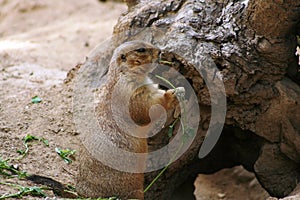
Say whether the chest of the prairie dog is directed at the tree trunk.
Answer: yes

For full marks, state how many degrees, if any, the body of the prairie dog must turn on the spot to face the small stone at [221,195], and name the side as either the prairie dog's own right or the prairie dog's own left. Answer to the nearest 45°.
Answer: approximately 45° to the prairie dog's own left

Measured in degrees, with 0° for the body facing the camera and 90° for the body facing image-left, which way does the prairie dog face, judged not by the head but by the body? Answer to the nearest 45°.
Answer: approximately 270°
